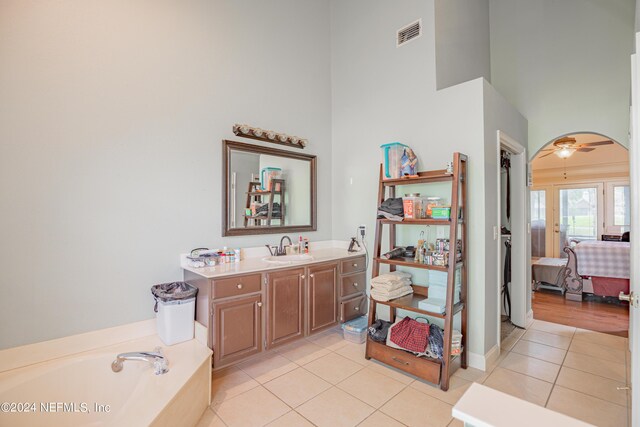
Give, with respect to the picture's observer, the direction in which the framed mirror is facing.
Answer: facing the viewer and to the right of the viewer

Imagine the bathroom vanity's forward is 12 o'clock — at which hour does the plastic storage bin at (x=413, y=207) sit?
The plastic storage bin is roughly at 11 o'clock from the bathroom vanity.

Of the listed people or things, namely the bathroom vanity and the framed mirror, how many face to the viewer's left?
0

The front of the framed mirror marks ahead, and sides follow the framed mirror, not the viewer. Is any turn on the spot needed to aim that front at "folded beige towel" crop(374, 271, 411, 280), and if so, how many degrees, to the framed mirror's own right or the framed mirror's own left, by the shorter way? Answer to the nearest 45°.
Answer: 0° — it already faces it

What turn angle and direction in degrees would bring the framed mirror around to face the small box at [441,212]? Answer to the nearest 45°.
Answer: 0° — it already faces it

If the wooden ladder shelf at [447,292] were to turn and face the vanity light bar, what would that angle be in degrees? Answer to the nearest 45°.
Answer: approximately 45° to its right

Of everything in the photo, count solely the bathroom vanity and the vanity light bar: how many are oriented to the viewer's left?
0

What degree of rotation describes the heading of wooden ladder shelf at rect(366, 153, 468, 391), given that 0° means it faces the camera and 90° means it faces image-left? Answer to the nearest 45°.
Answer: approximately 45°
